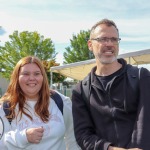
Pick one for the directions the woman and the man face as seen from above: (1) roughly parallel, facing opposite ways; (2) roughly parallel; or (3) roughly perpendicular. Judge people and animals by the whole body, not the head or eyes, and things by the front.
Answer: roughly parallel

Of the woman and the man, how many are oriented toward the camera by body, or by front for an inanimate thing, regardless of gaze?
2

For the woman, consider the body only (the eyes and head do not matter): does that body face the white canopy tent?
no

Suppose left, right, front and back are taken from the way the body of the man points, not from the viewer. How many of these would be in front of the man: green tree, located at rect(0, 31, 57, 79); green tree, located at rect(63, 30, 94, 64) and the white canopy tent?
0

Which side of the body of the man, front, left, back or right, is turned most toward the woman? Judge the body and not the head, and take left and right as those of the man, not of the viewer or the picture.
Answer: right

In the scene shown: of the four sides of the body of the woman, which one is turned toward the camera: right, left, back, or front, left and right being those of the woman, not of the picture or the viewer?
front

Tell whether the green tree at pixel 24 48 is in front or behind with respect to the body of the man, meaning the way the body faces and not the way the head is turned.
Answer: behind

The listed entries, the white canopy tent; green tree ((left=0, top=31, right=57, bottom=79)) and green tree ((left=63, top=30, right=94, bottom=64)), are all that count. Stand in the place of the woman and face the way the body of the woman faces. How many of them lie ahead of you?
0

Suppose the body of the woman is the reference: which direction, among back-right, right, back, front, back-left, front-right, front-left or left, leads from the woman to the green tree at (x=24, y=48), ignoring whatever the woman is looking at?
back

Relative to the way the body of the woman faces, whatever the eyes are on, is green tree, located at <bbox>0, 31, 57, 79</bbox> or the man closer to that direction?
the man

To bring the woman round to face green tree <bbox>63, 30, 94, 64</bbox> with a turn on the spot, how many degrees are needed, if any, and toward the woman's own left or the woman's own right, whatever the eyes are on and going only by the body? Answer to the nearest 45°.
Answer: approximately 180°

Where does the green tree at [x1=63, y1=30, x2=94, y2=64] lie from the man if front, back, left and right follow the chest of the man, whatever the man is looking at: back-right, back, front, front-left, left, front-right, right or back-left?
back

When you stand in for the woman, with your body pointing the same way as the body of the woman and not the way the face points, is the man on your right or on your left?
on your left

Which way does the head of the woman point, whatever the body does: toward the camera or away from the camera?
toward the camera

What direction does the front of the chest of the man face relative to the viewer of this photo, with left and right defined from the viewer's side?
facing the viewer
